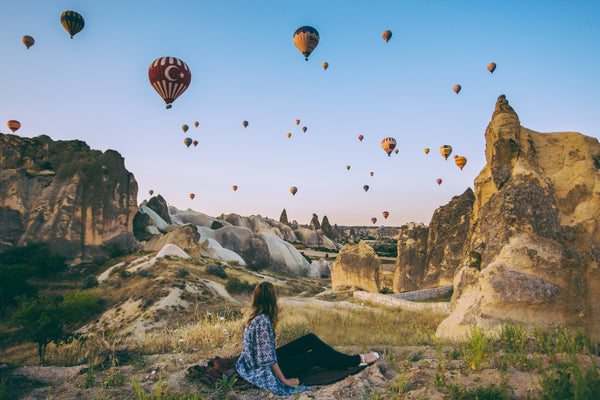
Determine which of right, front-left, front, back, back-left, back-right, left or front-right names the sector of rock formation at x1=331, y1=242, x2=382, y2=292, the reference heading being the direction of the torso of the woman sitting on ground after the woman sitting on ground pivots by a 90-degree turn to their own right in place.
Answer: back-left

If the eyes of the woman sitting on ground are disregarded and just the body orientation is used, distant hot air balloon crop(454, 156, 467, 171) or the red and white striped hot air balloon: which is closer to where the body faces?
the distant hot air balloon

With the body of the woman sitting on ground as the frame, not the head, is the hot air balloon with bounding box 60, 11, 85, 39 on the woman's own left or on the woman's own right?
on the woman's own left

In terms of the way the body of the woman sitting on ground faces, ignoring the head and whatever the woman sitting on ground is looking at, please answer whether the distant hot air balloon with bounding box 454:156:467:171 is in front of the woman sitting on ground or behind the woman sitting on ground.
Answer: in front

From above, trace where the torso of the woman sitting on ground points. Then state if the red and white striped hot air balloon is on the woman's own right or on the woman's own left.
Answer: on the woman's own left

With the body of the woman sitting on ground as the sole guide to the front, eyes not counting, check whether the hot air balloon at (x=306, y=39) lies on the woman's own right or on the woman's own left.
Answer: on the woman's own left

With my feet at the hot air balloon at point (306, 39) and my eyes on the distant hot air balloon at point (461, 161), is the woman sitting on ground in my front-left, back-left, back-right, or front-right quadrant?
back-right

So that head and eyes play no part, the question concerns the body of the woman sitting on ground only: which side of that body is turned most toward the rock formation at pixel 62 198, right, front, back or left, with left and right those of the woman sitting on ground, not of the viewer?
left

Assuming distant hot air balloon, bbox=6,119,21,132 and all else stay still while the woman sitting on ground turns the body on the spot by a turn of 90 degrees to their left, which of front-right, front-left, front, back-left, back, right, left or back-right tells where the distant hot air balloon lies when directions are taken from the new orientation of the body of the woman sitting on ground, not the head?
front

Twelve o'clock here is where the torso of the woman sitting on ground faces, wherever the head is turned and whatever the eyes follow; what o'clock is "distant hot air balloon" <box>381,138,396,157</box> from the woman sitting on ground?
The distant hot air balloon is roughly at 11 o'clock from the woman sitting on ground.

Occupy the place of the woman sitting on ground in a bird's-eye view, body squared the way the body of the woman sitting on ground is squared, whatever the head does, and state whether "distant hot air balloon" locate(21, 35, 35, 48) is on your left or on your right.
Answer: on your left

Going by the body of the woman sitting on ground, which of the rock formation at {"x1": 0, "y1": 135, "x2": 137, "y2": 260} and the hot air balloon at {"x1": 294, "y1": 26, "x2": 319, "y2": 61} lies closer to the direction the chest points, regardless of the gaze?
the hot air balloon

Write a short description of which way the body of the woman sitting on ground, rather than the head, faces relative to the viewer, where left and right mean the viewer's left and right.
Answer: facing away from the viewer and to the right of the viewer
